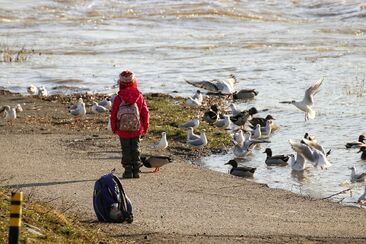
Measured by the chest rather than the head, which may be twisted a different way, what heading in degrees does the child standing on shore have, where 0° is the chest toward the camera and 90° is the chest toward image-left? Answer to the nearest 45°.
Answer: approximately 180°

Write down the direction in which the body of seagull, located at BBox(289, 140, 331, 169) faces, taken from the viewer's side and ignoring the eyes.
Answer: to the viewer's left

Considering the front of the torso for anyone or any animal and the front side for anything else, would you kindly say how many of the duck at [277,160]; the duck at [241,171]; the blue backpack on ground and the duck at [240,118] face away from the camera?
0

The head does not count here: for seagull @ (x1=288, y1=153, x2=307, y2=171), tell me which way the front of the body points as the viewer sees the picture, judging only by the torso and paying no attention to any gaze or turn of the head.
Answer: to the viewer's left

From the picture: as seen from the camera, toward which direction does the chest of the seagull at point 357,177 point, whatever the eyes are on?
to the viewer's left

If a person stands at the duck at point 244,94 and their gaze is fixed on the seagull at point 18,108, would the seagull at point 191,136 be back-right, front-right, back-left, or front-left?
front-left
